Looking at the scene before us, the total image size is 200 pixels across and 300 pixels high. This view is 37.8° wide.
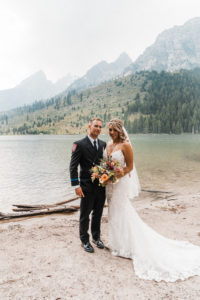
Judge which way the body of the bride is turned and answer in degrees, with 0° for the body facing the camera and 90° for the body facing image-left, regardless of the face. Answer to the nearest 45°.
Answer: approximately 45°

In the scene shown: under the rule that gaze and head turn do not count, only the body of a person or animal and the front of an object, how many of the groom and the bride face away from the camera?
0

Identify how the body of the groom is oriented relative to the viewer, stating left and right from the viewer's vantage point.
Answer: facing the viewer and to the right of the viewer

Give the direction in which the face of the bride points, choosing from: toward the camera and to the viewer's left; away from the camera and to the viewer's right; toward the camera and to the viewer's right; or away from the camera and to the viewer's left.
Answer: toward the camera and to the viewer's left
